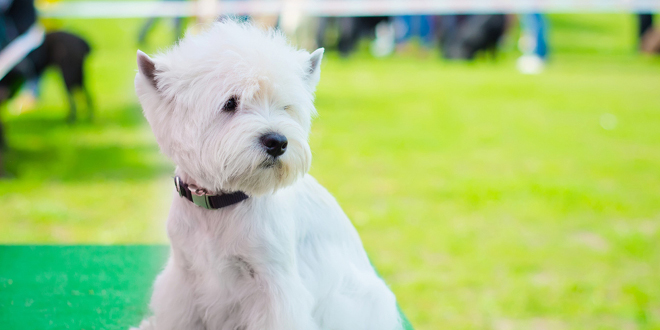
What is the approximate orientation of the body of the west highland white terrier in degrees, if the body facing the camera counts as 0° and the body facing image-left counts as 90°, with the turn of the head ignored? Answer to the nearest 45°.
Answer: approximately 45°

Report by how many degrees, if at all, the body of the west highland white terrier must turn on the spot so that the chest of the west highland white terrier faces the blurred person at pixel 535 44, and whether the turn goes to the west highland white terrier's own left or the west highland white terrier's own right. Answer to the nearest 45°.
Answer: approximately 180°

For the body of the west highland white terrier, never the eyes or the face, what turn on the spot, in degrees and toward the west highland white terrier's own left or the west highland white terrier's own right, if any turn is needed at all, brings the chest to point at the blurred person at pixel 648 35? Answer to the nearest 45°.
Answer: approximately 180°

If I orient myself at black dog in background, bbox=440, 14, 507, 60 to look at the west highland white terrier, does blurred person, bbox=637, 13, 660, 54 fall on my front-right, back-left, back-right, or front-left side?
back-left

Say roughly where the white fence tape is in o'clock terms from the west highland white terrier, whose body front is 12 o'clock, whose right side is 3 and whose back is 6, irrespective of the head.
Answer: The white fence tape is roughly at 5 o'clock from the west highland white terrier.

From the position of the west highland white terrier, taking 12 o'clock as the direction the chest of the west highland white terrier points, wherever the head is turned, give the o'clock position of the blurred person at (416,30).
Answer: The blurred person is roughly at 5 o'clock from the west highland white terrier.

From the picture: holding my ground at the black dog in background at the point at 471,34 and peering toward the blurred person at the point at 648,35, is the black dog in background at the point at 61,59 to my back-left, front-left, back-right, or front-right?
back-right
